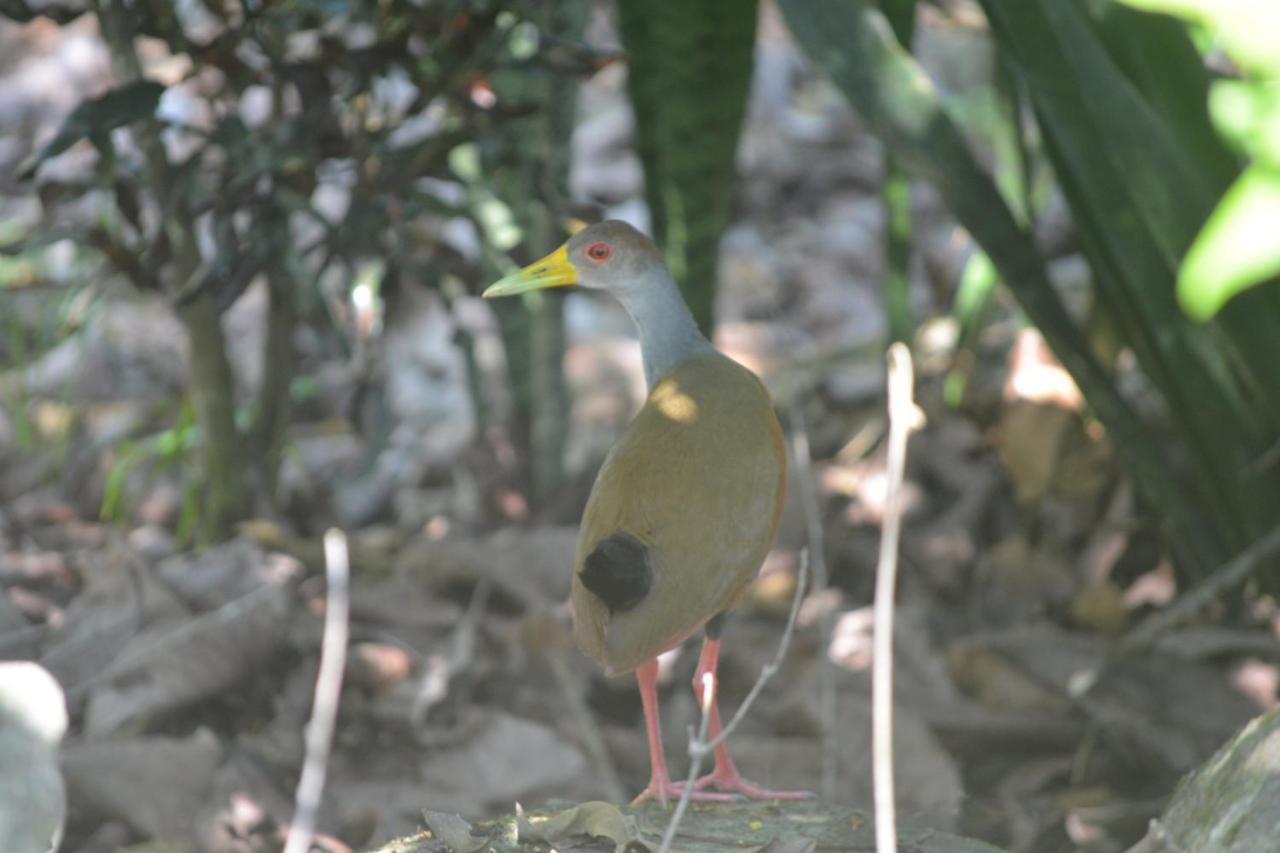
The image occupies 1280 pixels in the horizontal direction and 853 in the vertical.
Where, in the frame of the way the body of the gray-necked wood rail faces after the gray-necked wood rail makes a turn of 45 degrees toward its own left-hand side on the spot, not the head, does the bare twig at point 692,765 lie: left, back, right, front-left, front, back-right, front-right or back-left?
back

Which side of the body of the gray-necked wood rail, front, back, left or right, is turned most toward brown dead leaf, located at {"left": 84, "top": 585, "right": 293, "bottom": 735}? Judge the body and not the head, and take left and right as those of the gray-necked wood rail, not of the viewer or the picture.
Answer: left

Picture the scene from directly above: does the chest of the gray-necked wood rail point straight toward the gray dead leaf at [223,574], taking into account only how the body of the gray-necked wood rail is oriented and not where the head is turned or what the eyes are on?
no

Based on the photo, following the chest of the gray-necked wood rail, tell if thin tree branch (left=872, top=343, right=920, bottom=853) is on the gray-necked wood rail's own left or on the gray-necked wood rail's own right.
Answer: on the gray-necked wood rail's own right

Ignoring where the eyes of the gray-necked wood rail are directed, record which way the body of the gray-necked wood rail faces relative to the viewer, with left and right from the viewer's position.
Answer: facing away from the viewer and to the right of the viewer

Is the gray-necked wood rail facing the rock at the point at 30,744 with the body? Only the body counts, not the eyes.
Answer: no

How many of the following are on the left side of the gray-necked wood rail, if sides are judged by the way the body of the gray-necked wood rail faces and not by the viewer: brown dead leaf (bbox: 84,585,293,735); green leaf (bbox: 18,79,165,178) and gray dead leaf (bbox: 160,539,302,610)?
3

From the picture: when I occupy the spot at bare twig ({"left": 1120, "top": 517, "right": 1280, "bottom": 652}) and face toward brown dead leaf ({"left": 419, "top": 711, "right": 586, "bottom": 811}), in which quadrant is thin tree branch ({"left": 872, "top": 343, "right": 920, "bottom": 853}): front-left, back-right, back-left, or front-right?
front-left

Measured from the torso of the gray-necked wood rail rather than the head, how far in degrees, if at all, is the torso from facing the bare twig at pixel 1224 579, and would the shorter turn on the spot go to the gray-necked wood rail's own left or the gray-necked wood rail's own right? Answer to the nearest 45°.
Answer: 0° — it already faces it
